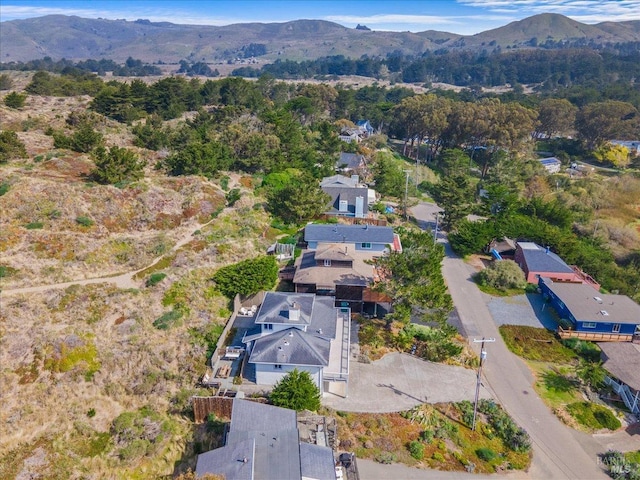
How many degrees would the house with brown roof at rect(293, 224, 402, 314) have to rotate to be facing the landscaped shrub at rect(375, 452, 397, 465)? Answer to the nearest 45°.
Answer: approximately 90° to its right

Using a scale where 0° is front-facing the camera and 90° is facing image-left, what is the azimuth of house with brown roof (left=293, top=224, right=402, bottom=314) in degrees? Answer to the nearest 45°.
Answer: approximately 270°

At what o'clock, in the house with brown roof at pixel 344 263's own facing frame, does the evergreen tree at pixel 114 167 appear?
The evergreen tree is roughly at 7 o'clock from the house with brown roof.

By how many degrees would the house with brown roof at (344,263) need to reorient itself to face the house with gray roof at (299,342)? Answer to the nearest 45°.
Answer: approximately 90° to its right

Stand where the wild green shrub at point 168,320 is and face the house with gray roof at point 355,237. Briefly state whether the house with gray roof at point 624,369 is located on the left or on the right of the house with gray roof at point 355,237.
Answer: right

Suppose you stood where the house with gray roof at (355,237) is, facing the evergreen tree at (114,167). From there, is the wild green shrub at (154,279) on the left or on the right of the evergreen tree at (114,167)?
left

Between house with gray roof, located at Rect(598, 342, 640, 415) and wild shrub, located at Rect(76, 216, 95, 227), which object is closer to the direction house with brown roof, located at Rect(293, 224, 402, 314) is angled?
the house with gray roof

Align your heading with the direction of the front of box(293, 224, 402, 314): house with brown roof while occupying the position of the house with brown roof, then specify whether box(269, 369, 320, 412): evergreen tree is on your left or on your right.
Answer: on your right

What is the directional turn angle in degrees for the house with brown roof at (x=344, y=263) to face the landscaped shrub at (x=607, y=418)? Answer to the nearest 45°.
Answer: approximately 45° to its right

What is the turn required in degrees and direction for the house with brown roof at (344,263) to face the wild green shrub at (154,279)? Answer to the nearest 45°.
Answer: approximately 180°

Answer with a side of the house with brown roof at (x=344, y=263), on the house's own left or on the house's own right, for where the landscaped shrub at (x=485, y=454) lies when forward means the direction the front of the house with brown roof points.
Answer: on the house's own right
